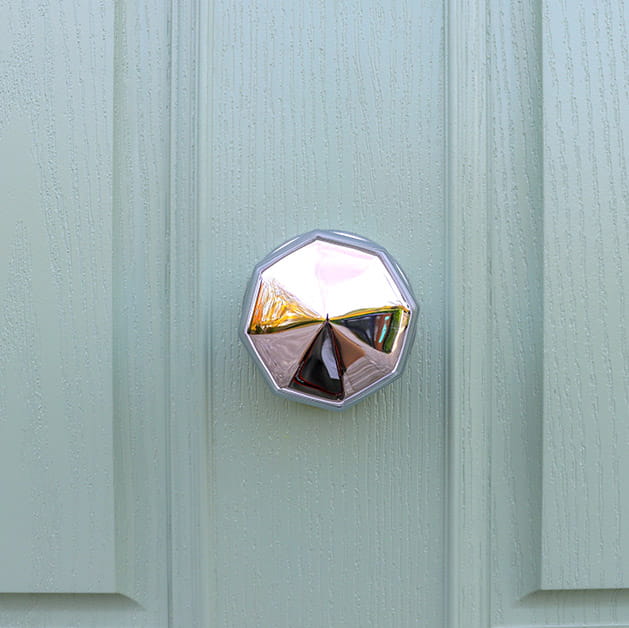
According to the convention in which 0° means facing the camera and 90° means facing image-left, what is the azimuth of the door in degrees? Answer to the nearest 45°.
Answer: approximately 0°
